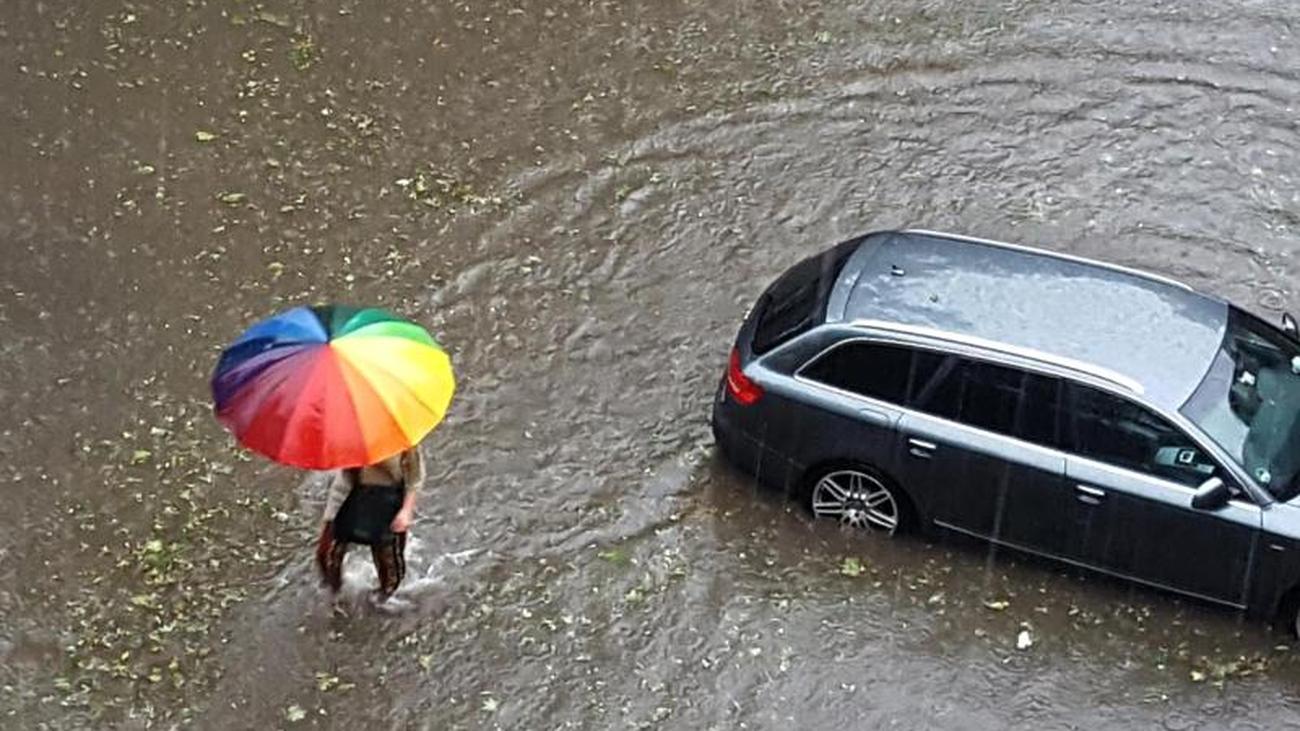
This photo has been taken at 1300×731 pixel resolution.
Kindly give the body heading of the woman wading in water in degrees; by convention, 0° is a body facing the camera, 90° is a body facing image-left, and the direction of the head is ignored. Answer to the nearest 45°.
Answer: approximately 0°

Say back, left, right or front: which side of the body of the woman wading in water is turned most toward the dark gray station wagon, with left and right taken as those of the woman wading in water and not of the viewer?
left

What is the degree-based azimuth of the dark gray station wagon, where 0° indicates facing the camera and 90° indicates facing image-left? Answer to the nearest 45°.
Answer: approximately 270°

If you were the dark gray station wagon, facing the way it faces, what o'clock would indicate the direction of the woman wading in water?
The woman wading in water is roughly at 5 o'clock from the dark gray station wagon.

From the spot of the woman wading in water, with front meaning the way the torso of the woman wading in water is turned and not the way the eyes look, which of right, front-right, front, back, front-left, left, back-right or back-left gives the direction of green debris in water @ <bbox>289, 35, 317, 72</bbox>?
back

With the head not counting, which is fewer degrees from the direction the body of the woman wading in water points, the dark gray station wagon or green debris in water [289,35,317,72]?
the dark gray station wagon

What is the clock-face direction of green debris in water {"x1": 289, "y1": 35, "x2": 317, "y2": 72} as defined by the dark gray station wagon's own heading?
The green debris in water is roughly at 7 o'clock from the dark gray station wagon.

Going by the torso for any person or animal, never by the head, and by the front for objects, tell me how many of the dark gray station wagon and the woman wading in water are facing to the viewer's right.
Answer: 1
